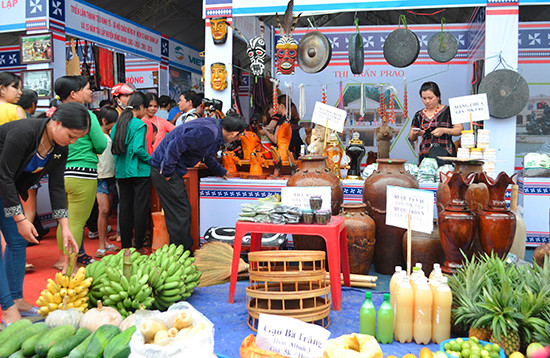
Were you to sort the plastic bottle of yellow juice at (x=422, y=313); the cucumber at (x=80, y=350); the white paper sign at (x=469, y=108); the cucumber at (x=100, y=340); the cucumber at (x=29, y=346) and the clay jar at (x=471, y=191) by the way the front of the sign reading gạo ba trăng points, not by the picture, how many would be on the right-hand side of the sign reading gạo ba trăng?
3

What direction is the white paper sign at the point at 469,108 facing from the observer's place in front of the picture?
facing the viewer

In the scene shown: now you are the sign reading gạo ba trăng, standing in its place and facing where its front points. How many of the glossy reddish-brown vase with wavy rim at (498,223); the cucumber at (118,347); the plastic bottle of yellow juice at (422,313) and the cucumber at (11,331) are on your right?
2

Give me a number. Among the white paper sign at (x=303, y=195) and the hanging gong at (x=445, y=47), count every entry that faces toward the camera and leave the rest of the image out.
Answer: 2

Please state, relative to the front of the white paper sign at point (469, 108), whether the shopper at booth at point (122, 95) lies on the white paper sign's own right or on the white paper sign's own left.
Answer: on the white paper sign's own right

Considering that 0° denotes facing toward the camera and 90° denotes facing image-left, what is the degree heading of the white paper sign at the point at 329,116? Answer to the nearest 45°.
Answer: approximately 0°

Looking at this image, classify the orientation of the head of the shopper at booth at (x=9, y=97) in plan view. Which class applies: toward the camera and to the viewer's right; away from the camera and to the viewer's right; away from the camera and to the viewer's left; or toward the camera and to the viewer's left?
toward the camera and to the viewer's right

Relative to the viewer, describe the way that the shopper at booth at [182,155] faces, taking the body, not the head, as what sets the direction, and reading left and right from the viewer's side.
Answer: facing to the right of the viewer

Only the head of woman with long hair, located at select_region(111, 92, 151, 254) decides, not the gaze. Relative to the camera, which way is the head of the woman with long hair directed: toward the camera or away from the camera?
away from the camera

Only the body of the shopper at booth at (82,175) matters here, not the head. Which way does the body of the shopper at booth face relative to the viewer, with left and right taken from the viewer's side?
facing to the right of the viewer

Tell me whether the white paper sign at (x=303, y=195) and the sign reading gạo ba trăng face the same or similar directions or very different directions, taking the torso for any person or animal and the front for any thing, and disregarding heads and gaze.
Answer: same or similar directions

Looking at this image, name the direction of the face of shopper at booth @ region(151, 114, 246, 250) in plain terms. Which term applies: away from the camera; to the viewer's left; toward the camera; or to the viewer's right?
to the viewer's right

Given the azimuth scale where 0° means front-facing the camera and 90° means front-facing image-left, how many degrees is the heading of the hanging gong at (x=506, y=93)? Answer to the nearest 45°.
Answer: approximately 0°

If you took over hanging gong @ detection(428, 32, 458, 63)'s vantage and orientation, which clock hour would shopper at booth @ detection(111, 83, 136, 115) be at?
The shopper at booth is roughly at 2 o'clock from the hanging gong.

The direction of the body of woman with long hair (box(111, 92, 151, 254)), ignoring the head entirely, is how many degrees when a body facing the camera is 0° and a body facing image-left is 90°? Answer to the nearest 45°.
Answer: approximately 225°

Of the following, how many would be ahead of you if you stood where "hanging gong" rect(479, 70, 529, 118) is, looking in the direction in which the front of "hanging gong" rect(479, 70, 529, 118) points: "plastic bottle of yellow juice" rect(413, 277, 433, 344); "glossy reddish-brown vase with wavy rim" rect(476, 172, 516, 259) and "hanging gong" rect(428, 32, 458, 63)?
2

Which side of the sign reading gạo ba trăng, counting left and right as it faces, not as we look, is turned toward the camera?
front
